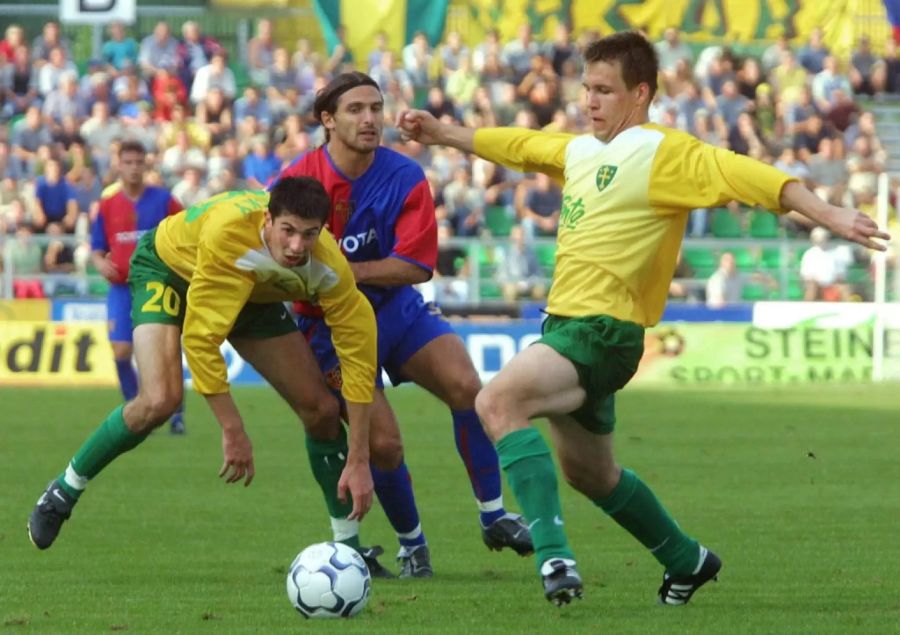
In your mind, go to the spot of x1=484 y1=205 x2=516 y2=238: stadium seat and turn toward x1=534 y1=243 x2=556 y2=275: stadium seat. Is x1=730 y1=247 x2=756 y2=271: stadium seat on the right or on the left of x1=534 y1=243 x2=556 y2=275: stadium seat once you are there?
left

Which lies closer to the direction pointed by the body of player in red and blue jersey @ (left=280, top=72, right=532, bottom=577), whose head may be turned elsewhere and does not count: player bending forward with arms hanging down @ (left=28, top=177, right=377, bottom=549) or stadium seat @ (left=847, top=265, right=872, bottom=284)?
the player bending forward with arms hanging down

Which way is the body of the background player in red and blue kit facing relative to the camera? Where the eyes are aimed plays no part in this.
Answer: toward the camera

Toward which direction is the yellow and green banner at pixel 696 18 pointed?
toward the camera

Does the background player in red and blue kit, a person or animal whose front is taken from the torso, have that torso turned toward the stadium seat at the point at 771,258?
no

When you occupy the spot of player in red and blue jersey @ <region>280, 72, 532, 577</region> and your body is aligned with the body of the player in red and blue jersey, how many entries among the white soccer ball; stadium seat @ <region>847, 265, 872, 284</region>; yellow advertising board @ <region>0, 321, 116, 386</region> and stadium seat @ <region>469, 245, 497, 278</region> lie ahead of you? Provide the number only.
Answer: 1

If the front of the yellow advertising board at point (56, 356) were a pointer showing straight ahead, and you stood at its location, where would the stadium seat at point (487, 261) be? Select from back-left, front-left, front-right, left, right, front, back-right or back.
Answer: left

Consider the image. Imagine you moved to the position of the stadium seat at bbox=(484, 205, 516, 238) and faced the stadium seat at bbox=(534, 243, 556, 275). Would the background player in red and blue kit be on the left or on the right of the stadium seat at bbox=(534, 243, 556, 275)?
right

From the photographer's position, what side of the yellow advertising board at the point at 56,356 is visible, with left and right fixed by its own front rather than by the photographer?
front

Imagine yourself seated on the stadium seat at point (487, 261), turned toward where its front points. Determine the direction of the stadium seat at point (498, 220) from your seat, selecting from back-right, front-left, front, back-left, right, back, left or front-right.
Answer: back

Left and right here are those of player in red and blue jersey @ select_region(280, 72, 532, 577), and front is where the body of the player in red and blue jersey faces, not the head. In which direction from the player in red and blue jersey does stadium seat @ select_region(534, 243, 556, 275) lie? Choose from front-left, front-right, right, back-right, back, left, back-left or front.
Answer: back

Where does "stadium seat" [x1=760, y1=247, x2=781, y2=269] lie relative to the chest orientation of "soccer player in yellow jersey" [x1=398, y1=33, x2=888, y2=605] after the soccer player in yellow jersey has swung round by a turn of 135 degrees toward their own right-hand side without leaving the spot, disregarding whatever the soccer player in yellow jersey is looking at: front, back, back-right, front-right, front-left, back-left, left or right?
front

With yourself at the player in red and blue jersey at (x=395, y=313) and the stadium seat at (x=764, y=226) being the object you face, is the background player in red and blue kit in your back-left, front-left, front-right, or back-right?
front-left

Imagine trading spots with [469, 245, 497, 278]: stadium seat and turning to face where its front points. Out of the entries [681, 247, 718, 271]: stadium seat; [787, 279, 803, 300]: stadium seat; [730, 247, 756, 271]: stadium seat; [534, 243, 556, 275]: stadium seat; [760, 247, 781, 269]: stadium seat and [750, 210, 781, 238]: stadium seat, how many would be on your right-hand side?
0

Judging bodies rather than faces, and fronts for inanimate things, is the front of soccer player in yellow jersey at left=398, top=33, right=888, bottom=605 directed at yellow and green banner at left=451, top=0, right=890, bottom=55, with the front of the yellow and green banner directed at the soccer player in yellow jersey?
no

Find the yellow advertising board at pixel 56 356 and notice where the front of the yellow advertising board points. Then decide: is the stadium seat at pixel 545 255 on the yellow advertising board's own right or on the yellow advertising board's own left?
on the yellow advertising board's own left

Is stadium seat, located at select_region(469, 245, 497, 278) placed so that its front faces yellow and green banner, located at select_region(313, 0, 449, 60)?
no

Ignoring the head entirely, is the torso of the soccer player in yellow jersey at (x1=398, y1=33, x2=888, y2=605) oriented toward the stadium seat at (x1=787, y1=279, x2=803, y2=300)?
no

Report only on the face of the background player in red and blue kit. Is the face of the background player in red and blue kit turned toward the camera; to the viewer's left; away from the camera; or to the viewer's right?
toward the camera

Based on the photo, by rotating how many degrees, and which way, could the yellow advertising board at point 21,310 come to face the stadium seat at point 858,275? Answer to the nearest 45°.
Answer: approximately 90° to its left
